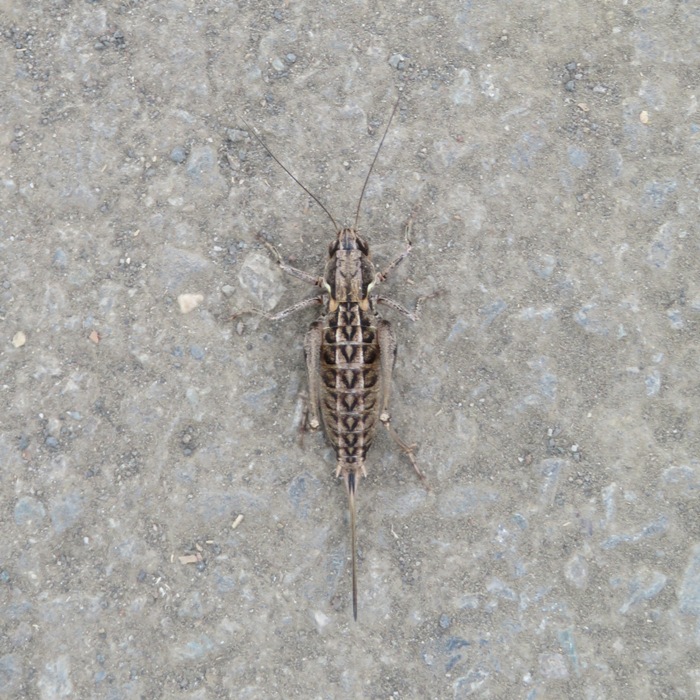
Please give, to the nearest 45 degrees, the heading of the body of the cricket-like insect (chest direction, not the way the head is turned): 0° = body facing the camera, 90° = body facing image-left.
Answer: approximately 180°

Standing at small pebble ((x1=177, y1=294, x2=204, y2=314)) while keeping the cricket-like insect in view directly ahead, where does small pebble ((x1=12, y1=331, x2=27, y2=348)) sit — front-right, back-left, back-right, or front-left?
back-right

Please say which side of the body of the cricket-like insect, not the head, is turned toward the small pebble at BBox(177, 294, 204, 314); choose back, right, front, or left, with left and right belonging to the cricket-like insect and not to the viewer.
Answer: left

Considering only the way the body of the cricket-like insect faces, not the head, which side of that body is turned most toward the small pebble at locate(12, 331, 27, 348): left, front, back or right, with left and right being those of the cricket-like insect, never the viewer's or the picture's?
left

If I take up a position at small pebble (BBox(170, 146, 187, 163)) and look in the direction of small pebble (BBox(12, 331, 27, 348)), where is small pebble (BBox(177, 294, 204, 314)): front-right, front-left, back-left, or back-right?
front-left

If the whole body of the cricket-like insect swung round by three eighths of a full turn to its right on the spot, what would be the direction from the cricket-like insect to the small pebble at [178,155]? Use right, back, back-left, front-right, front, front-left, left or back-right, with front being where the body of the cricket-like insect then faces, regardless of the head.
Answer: back
